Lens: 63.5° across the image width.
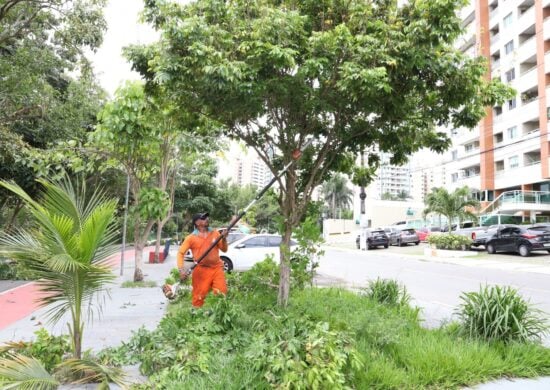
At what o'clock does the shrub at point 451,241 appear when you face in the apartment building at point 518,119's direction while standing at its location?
The shrub is roughly at 11 o'clock from the apartment building.

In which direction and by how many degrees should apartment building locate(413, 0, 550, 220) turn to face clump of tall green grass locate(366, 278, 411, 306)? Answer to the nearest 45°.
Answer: approximately 45° to its left

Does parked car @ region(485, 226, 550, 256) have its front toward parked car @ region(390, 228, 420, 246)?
yes

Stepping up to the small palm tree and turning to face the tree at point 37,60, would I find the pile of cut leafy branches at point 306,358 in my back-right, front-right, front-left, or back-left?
back-right

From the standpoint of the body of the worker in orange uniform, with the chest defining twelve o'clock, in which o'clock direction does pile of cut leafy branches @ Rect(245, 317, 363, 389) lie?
The pile of cut leafy branches is roughly at 1 o'clock from the worker in orange uniform.

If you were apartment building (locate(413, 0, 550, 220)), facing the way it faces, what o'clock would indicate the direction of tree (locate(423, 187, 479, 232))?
The tree is roughly at 11 o'clock from the apartment building.

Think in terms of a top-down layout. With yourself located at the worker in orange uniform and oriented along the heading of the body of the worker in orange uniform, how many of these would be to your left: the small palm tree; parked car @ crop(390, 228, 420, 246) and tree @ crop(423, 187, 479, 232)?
2

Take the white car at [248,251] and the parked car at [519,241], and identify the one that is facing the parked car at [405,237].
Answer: the parked car at [519,241]

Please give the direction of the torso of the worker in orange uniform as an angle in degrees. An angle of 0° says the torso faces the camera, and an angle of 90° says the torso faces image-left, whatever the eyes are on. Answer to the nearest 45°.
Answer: approximately 315°

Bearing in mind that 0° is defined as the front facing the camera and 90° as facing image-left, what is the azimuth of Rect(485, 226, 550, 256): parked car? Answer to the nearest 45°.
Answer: approximately 135°

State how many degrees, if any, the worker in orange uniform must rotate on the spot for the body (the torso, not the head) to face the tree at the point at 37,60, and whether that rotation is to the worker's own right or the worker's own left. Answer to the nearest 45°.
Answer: approximately 180°

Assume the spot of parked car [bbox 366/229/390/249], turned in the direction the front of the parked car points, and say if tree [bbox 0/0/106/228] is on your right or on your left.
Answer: on your left
